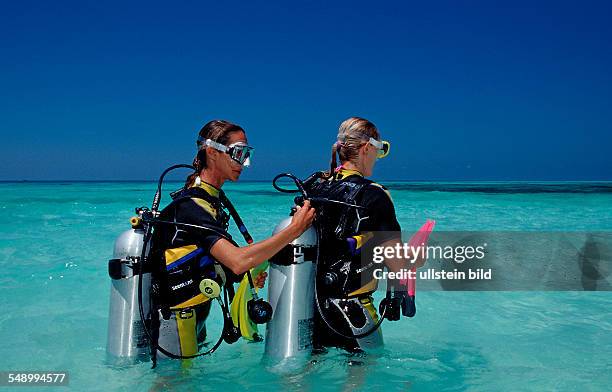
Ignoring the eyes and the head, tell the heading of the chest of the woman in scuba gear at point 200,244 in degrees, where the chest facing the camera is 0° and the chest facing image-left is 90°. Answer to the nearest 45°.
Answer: approximately 270°

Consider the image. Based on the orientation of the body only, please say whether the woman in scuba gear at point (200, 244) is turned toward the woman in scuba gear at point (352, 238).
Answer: yes

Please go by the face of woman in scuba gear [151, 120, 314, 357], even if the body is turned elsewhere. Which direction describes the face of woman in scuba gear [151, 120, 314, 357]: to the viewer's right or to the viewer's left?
to the viewer's right

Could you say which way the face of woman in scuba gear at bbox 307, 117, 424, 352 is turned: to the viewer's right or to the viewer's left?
to the viewer's right
